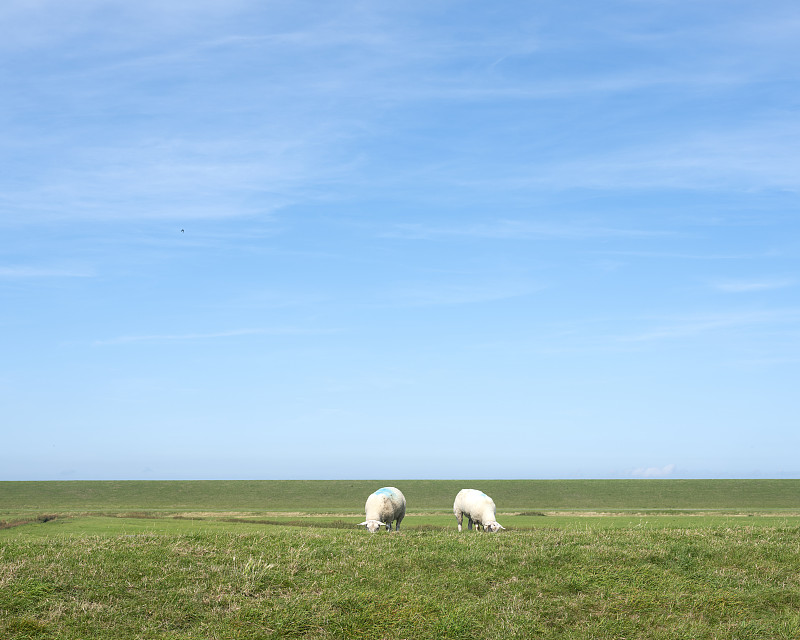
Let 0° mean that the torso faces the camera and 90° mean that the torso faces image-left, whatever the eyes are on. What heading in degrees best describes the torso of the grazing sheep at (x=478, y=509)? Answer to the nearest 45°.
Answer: approximately 315°

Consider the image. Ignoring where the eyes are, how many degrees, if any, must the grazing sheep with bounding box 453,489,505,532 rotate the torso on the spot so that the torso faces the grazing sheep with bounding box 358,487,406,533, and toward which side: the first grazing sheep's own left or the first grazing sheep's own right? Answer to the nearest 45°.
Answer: approximately 135° to the first grazing sheep's own right

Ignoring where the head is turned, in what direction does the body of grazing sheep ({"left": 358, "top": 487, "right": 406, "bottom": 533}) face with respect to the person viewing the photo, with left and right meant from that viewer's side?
facing the viewer and to the left of the viewer

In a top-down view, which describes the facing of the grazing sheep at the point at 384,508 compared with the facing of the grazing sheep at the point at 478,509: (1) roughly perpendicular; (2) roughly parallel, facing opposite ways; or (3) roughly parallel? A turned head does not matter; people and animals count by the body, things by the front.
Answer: roughly perpendicular

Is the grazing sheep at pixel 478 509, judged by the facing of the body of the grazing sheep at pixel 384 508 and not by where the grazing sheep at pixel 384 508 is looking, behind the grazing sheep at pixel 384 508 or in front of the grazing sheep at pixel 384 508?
behind

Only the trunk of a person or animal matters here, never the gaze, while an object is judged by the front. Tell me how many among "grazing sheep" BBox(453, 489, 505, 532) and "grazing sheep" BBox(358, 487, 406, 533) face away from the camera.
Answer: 0
